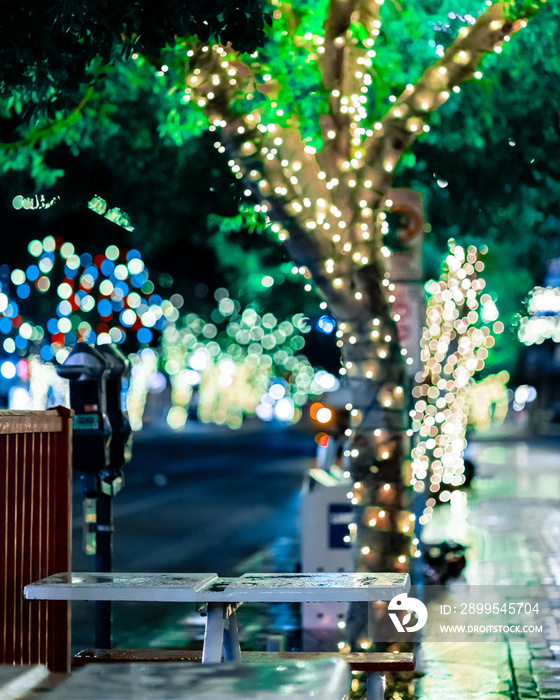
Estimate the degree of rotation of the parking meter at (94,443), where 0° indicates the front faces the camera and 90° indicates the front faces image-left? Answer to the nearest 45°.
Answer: approximately 45°

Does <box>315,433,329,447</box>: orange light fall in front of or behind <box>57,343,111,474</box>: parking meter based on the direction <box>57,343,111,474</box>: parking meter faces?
behind

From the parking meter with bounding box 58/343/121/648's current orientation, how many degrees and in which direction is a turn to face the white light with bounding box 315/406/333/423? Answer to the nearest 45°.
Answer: approximately 180°

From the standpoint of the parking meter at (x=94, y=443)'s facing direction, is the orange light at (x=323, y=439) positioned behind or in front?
behind

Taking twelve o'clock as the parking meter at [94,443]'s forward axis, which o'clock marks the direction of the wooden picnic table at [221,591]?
The wooden picnic table is roughly at 10 o'clock from the parking meter.

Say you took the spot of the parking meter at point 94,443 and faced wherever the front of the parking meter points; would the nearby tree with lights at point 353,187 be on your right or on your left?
on your left
